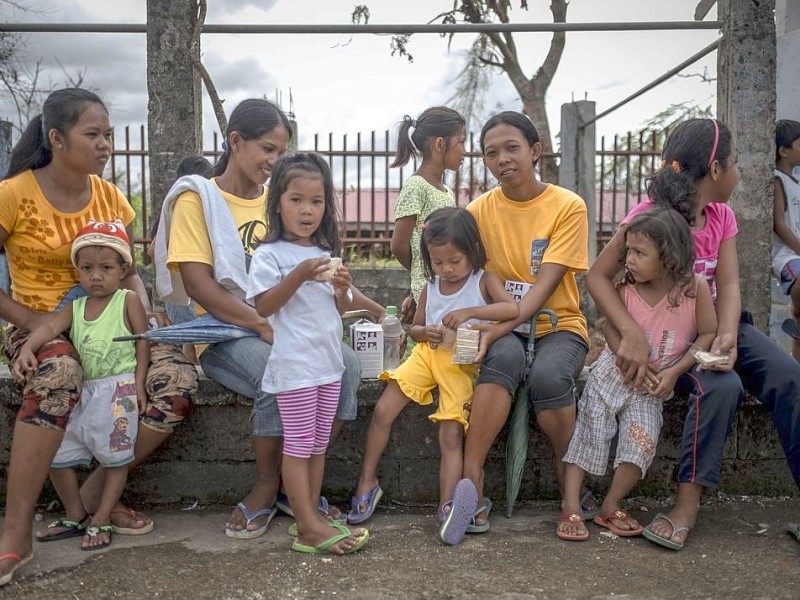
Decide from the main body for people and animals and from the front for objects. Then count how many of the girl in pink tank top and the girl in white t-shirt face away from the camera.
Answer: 0

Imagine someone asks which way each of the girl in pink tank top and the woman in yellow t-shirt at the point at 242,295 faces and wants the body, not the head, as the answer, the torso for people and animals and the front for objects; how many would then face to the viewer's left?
0

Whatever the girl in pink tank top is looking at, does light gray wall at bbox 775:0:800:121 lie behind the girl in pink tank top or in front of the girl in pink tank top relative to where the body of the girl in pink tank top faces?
behind

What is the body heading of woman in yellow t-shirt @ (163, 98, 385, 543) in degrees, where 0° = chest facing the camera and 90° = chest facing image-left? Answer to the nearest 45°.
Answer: approximately 315°

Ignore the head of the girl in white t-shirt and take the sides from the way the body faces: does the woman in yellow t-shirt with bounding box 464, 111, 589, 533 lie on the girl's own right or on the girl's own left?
on the girl's own left

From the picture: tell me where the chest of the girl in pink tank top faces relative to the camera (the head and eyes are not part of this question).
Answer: toward the camera

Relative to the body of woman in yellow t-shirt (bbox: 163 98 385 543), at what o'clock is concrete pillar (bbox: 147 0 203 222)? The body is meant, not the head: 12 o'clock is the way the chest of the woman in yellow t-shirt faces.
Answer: The concrete pillar is roughly at 7 o'clock from the woman in yellow t-shirt.

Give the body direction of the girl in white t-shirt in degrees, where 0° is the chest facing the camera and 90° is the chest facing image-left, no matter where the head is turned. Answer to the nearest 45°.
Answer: approximately 315°

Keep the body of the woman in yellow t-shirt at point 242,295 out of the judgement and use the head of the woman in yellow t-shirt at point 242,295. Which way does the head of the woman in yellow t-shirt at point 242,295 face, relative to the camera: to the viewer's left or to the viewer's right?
to the viewer's right

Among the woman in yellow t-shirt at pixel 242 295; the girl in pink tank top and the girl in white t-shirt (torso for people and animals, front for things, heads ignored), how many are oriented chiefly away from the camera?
0

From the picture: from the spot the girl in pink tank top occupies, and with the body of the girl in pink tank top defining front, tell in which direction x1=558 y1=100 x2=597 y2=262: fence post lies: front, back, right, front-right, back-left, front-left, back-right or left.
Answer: back
